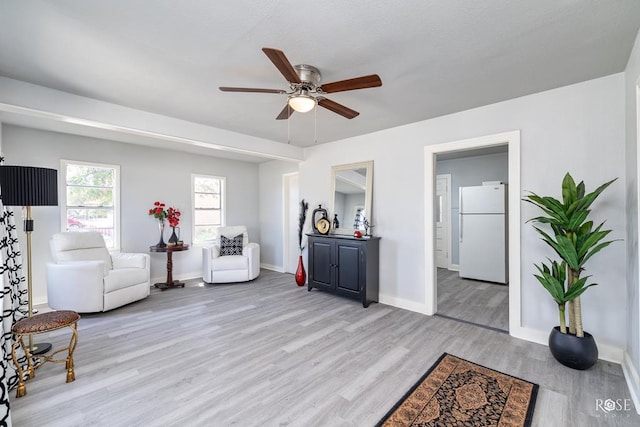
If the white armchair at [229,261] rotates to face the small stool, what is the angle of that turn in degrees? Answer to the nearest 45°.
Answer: approximately 45° to its right

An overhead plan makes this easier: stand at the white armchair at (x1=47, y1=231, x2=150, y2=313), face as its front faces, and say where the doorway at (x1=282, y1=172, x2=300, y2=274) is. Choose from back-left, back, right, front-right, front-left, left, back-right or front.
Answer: front-left

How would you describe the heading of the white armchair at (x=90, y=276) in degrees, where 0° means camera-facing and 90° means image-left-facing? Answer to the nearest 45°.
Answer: approximately 315°

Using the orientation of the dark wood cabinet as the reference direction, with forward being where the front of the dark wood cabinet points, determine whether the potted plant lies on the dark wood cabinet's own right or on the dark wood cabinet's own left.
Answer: on the dark wood cabinet's own left

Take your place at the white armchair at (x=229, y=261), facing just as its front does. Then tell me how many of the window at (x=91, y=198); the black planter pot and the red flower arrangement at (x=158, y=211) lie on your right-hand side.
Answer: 2

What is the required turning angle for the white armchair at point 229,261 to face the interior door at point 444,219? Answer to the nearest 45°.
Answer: approximately 90° to its left

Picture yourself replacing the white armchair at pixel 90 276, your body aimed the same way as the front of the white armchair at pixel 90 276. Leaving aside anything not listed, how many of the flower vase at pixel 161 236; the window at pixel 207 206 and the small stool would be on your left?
2

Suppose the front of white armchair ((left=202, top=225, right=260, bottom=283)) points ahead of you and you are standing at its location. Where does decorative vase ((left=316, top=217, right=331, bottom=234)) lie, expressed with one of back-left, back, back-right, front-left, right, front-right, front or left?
front-left

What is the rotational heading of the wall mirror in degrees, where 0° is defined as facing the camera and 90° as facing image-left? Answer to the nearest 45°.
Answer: approximately 45°

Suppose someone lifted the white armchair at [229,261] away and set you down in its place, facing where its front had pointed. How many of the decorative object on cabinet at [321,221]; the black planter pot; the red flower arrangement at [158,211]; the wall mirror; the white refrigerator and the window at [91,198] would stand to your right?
2
